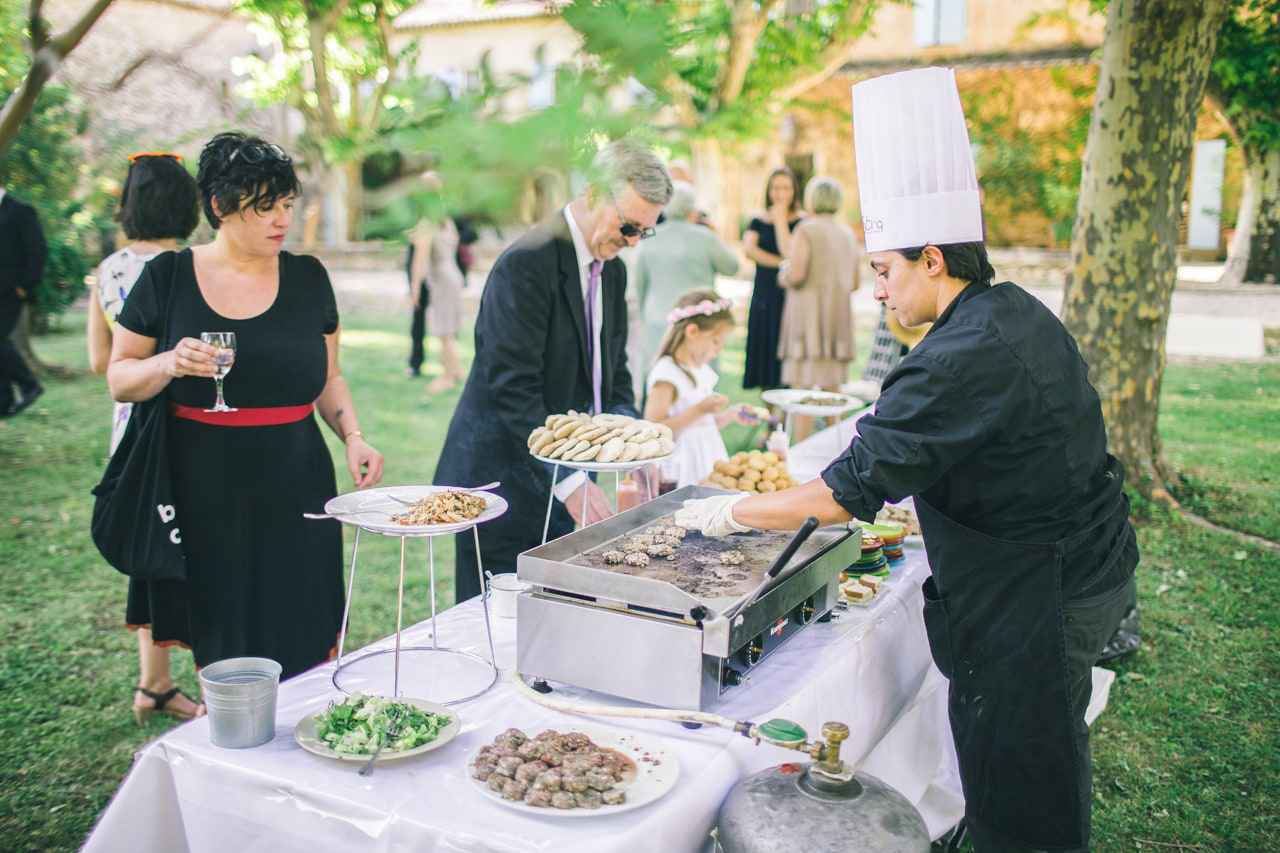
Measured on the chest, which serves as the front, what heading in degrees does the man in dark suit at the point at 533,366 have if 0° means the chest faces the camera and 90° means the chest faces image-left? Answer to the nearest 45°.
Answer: approximately 315°

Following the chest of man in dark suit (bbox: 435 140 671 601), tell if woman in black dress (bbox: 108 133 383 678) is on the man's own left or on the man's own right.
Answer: on the man's own right

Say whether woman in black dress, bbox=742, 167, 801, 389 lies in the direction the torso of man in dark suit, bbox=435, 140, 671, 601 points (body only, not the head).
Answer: no

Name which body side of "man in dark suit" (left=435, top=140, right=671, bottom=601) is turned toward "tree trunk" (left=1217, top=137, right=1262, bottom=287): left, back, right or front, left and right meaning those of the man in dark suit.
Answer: left

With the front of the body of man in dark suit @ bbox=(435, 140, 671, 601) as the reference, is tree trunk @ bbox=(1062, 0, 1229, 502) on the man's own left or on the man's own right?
on the man's own left

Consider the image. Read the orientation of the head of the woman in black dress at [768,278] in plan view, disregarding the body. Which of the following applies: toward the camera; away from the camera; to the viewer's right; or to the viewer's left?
toward the camera

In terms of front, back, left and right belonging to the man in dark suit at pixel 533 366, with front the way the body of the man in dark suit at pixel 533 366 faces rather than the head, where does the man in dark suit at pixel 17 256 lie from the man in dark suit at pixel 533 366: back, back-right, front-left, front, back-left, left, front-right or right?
back

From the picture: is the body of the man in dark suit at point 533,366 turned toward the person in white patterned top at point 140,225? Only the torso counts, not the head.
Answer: no

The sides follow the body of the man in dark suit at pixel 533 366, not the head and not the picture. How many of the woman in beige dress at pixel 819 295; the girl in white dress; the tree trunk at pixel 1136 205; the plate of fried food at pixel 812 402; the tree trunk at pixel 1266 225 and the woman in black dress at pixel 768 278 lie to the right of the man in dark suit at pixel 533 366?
0

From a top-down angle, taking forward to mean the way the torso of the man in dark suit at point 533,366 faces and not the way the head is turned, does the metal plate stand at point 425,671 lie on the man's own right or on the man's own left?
on the man's own right

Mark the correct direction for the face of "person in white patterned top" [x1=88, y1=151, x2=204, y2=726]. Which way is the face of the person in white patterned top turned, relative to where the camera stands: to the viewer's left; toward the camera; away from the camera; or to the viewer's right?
away from the camera

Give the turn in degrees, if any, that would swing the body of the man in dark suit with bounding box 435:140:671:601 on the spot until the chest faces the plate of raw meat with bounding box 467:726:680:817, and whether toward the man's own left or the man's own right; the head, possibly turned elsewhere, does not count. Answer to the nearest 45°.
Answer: approximately 45° to the man's own right
